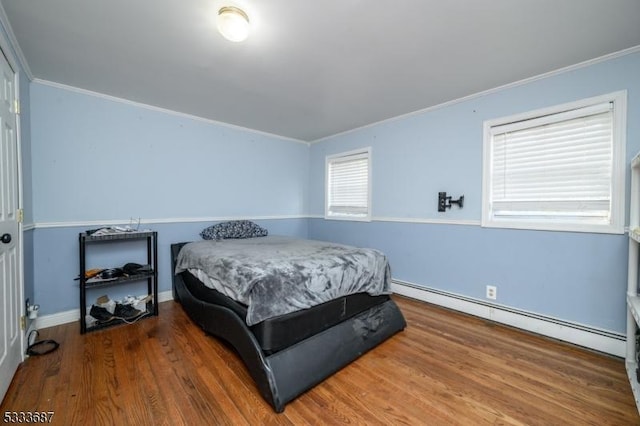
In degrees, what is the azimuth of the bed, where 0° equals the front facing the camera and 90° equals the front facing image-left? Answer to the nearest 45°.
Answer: approximately 315°

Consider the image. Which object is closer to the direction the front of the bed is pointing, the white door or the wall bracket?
the wall bracket

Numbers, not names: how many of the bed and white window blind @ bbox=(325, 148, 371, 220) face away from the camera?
0

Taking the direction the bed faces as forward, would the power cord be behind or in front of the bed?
behind

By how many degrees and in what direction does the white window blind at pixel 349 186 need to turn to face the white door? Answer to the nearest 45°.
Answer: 0° — it already faces it

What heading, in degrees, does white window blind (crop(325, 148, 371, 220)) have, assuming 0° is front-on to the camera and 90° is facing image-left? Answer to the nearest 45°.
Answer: approximately 45°

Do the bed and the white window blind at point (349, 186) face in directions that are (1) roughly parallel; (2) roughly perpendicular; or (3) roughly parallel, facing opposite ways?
roughly perpendicular

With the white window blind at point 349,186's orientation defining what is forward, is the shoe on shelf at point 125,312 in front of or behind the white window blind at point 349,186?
in front

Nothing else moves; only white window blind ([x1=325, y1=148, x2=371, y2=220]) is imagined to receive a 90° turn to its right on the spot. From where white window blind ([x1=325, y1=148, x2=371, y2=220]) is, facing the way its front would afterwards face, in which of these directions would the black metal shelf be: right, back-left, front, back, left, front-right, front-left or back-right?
left

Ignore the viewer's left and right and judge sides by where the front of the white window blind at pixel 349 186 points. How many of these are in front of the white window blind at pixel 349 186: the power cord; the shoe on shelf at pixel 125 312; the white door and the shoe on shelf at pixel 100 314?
4

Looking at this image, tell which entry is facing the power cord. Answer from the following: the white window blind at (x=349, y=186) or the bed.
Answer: the white window blind

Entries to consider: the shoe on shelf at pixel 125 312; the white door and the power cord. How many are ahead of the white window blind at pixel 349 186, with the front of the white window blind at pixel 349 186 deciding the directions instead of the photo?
3

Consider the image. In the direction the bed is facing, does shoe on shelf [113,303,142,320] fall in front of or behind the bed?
behind
